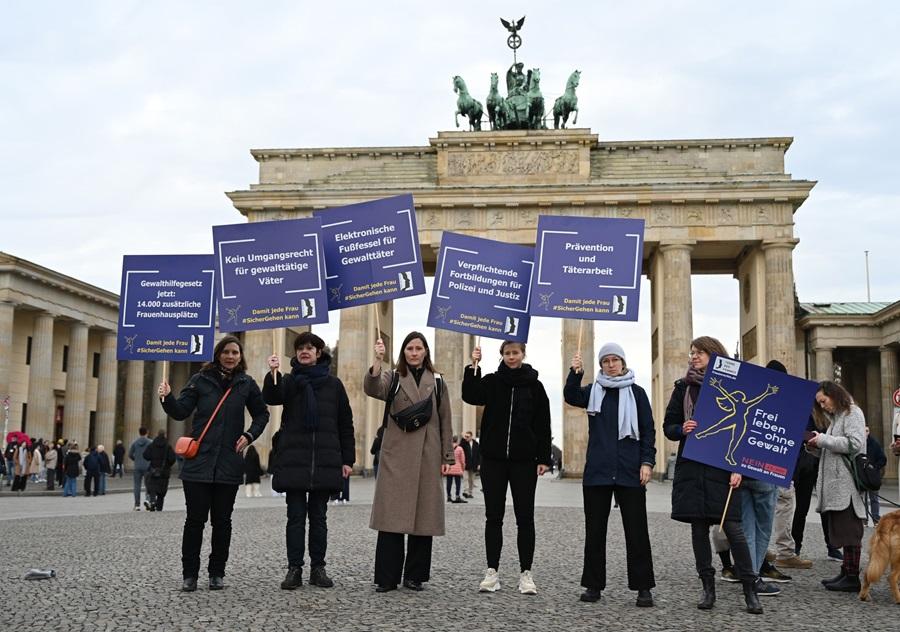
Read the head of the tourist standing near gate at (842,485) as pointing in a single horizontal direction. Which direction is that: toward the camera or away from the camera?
toward the camera

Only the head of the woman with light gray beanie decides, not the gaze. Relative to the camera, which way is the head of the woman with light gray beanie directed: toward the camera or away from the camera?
toward the camera

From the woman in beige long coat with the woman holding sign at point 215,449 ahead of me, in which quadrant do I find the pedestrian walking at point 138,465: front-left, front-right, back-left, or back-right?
front-right

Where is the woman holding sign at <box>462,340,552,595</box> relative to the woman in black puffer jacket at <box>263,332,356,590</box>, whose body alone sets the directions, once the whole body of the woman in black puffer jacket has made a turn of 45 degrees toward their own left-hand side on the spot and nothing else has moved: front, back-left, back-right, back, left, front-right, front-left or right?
front-left

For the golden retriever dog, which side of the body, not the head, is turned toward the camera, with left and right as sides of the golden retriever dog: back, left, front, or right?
right

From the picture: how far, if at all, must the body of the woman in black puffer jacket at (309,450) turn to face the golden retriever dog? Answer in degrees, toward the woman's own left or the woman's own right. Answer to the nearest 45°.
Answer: approximately 90° to the woman's own left

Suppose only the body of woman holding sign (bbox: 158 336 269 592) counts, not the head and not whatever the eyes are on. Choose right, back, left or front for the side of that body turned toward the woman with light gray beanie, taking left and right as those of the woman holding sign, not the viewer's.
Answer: left

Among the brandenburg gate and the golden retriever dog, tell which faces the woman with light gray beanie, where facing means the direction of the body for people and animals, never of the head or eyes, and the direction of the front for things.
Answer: the brandenburg gate

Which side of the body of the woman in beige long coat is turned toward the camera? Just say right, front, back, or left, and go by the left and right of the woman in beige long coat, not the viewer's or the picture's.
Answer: front

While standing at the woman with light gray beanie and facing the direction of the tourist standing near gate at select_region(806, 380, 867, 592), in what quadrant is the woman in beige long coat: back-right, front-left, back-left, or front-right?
back-left

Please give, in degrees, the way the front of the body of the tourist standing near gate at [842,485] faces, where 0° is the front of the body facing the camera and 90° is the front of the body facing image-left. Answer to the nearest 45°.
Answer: approximately 90°

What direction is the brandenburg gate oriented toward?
toward the camera

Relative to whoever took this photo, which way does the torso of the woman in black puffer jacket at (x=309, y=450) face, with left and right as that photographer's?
facing the viewer

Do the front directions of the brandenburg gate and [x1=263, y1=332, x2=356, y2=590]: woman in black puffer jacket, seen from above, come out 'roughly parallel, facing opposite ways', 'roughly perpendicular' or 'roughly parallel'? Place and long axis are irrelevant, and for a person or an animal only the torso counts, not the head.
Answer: roughly parallel

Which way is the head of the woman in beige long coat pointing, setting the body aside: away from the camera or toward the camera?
toward the camera

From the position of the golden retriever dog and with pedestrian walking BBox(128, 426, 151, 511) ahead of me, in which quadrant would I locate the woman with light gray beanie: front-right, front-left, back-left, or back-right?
front-left

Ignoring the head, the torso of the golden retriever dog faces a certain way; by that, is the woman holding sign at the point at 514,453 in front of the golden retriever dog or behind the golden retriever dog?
behind
